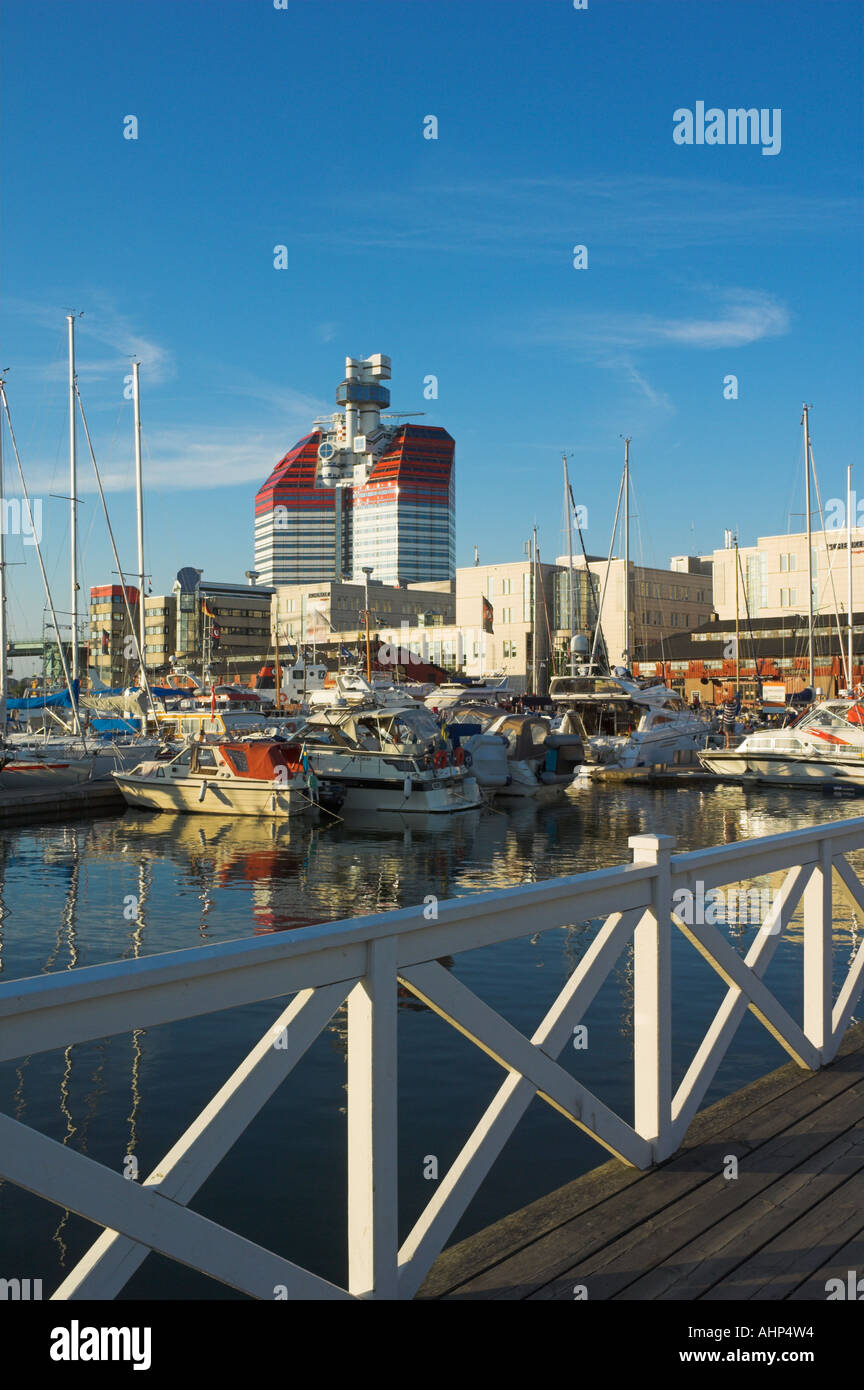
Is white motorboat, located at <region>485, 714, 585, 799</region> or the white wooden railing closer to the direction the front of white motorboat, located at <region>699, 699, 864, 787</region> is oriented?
the white motorboat

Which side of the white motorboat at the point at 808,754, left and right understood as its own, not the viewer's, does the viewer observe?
left
